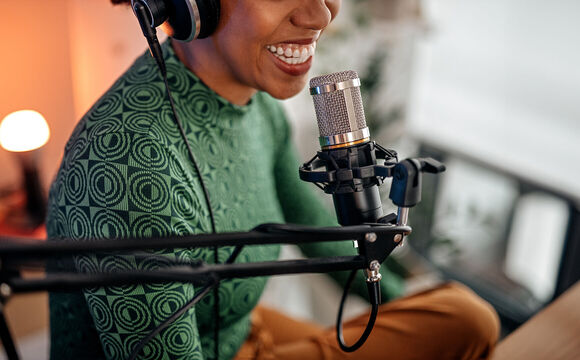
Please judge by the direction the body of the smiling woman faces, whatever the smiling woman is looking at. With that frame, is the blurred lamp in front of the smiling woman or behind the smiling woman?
behind

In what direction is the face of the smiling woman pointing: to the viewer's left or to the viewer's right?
to the viewer's right

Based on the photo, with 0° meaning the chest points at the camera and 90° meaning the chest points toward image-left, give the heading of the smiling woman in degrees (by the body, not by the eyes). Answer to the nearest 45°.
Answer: approximately 315°
